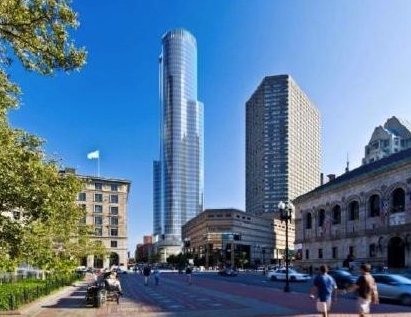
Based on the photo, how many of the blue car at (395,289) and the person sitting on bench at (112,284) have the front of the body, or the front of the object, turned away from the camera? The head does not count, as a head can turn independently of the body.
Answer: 0

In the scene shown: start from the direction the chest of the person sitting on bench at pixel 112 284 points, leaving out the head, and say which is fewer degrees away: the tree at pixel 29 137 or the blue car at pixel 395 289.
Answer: the blue car

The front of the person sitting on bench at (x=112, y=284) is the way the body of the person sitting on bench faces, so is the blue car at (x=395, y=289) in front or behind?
in front

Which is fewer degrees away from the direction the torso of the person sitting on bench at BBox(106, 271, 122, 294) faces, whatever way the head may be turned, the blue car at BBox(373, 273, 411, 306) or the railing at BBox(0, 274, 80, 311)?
the blue car

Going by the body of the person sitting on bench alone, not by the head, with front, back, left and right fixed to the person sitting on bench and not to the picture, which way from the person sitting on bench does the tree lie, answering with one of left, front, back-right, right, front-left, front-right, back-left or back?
right
